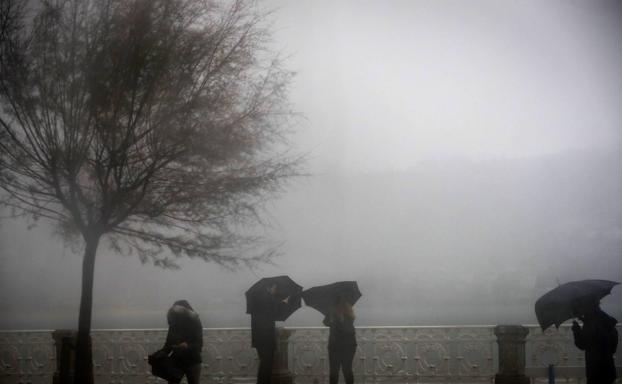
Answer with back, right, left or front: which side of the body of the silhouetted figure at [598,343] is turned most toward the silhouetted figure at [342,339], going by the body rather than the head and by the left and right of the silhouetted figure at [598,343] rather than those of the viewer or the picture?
front

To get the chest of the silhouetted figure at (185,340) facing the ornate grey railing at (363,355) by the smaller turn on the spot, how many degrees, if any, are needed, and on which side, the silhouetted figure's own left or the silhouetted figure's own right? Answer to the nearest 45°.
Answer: approximately 135° to the silhouetted figure's own right

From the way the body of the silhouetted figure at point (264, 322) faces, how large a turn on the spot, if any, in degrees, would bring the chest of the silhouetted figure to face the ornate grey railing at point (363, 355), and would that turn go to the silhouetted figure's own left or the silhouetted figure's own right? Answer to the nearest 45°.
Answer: approximately 45° to the silhouetted figure's own left

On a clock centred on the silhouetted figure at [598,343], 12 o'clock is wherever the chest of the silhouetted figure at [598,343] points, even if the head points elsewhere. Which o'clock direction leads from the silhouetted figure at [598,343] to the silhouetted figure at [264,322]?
the silhouetted figure at [264,322] is roughly at 12 o'clock from the silhouetted figure at [598,343].

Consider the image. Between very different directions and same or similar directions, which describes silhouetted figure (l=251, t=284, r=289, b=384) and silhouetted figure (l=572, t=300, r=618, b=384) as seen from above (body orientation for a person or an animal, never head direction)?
very different directions
